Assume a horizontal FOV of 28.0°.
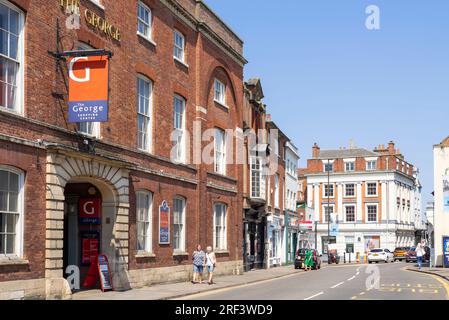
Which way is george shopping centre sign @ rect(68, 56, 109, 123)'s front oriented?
toward the camera

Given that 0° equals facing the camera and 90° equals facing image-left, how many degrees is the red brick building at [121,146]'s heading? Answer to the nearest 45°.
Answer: approximately 315°

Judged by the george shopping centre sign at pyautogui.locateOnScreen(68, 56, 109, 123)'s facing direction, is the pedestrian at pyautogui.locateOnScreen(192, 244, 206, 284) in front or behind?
behind

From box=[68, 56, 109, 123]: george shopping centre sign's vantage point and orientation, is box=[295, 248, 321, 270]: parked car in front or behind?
behind

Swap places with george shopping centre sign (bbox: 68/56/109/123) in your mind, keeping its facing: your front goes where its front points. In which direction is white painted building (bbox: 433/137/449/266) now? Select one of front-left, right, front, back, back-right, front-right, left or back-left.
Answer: back-left

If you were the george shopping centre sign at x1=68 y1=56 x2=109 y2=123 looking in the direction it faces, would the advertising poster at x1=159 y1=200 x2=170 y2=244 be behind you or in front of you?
behind

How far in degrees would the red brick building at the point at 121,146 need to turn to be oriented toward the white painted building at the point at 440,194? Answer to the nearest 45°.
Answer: approximately 90° to its left

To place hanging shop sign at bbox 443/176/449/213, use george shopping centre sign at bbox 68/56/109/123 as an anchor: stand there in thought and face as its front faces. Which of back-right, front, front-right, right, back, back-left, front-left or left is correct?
back-left

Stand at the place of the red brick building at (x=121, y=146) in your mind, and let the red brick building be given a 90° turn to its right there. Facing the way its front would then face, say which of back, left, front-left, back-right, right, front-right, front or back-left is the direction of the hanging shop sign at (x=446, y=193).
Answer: back
